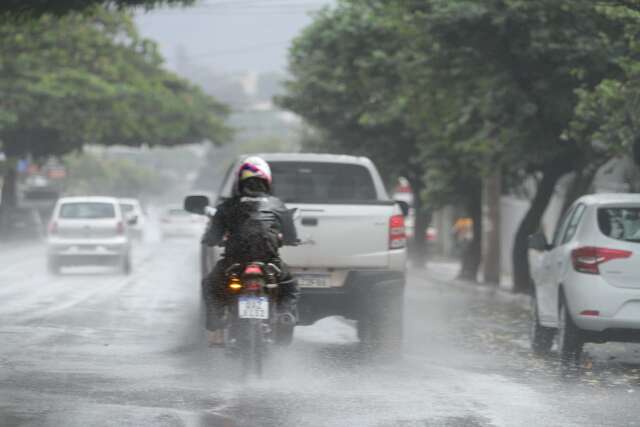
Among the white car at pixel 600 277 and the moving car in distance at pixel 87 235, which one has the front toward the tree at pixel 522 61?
the white car

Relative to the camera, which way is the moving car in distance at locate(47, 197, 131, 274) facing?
away from the camera

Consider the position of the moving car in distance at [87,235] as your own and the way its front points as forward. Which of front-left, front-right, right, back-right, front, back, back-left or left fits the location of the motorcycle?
back

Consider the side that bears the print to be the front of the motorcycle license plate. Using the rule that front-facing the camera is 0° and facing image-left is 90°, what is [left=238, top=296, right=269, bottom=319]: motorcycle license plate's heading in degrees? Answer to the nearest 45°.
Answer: approximately 0°

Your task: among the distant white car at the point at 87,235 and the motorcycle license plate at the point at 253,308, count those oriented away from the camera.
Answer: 1

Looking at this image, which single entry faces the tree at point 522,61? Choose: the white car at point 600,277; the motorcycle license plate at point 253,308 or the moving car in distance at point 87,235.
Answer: the white car

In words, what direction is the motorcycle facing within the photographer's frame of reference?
facing away from the viewer

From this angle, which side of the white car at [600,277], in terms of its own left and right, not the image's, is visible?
back

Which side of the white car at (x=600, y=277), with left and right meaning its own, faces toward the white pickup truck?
left

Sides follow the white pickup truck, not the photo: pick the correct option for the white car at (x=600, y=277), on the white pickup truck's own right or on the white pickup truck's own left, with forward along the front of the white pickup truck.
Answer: on the white pickup truck's own right

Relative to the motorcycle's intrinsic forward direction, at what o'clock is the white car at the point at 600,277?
The white car is roughly at 2 o'clock from the motorcycle.

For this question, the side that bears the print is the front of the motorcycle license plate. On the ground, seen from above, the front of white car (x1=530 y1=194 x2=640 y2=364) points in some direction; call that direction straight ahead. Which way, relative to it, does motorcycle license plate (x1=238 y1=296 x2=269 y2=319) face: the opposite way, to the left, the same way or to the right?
the opposite way
